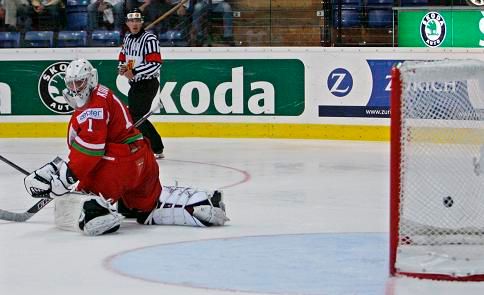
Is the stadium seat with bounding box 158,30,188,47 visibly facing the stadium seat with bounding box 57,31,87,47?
no

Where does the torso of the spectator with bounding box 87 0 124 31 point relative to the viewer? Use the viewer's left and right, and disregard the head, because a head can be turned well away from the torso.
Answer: facing the viewer

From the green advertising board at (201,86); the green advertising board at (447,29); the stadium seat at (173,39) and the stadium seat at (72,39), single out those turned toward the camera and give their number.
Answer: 4

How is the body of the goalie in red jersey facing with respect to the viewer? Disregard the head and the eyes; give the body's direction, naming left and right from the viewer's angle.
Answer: facing to the left of the viewer

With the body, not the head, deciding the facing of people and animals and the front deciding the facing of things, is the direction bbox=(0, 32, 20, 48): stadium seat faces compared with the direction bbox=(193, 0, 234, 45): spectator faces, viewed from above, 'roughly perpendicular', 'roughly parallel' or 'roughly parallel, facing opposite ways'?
roughly parallel

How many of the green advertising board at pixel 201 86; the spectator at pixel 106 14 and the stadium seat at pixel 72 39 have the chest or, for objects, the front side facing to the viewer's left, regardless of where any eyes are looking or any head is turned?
0

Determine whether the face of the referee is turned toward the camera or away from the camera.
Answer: toward the camera

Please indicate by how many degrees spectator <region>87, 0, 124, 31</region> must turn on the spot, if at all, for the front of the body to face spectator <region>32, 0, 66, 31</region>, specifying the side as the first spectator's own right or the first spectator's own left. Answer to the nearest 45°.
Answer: approximately 90° to the first spectator's own right

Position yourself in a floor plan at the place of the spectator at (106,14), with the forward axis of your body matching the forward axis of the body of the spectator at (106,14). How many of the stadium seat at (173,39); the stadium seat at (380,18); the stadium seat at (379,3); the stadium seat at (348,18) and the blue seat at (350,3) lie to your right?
0

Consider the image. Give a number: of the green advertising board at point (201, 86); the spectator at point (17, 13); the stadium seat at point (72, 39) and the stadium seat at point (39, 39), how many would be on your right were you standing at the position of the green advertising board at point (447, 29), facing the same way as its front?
4

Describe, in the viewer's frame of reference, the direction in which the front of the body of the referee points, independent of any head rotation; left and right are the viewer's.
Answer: facing the viewer and to the left of the viewer

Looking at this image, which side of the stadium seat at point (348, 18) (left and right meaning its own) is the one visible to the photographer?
front

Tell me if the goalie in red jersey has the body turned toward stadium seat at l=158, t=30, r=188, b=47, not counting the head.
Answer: no

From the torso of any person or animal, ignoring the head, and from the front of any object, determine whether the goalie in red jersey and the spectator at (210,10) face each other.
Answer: no

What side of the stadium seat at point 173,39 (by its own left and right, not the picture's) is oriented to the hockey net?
front

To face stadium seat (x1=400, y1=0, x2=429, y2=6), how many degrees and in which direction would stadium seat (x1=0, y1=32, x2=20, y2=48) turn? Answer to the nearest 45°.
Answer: approximately 90° to its left

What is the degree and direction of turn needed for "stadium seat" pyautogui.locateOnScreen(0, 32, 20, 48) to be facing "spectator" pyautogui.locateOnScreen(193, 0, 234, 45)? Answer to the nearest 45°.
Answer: approximately 90° to its left

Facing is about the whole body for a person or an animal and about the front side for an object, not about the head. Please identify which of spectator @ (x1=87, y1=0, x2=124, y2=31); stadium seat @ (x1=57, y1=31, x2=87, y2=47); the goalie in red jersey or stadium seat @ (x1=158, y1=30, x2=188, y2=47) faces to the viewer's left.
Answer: the goalie in red jersey
